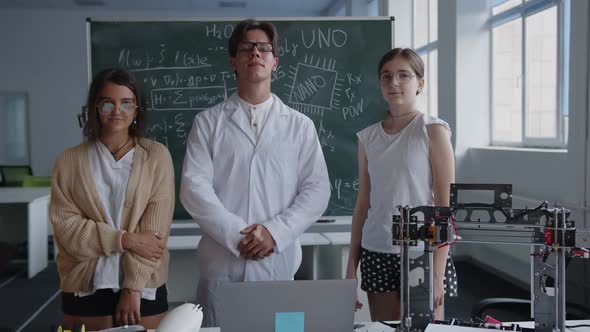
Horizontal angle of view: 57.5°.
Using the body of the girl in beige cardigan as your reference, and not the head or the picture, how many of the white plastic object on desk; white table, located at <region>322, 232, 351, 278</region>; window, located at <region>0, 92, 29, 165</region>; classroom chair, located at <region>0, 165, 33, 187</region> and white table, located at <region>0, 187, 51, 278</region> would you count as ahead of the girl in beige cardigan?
1

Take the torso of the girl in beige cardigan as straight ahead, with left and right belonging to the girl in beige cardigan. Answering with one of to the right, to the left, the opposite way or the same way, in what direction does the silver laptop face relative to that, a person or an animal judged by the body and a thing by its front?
the opposite way

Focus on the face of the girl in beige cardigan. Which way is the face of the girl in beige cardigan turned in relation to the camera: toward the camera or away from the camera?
toward the camera

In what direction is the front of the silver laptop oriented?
away from the camera

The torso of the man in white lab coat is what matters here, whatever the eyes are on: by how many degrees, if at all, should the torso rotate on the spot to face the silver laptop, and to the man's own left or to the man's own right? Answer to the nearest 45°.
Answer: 0° — they already face it

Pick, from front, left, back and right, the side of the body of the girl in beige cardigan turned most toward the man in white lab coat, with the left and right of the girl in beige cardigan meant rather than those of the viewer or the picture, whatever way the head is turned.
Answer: left

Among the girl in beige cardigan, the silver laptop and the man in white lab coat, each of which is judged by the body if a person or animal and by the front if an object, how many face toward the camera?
2

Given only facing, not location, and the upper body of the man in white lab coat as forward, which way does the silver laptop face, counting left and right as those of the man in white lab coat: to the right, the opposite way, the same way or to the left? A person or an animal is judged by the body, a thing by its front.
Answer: the opposite way

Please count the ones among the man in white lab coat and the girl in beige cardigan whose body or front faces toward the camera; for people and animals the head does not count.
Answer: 2

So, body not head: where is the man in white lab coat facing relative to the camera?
toward the camera

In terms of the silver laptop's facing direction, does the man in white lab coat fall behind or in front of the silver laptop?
in front

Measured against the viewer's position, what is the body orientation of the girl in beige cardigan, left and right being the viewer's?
facing the viewer

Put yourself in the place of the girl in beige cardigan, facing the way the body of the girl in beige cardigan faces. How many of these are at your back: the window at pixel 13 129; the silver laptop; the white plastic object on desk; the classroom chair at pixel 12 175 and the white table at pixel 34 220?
3

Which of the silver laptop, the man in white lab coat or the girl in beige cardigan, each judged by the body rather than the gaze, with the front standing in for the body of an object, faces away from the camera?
the silver laptop

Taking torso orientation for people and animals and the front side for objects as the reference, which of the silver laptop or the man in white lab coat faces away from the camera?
the silver laptop

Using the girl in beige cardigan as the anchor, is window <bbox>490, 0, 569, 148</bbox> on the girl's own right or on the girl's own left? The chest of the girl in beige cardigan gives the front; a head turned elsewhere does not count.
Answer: on the girl's own left

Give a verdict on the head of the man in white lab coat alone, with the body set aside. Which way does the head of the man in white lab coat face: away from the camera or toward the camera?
toward the camera

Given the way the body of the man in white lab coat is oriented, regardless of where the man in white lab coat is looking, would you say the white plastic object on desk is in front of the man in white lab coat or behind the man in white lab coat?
in front

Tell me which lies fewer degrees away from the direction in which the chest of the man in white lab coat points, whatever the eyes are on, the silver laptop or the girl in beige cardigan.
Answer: the silver laptop
